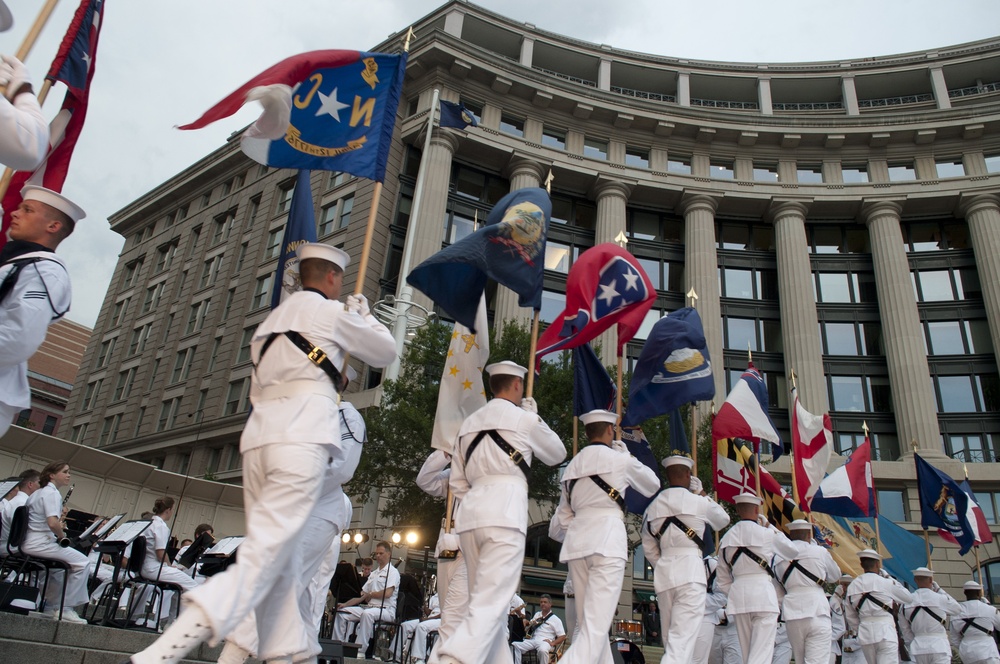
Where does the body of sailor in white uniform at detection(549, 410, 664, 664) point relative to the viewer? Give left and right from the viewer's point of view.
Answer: facing away from the viewer and to the right of the viewer

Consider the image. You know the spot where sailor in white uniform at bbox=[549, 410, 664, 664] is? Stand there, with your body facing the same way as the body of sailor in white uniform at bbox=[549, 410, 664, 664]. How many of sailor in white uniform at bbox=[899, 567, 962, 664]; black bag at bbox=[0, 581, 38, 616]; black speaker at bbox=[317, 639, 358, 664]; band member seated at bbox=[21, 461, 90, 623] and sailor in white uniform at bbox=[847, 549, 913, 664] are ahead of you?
2

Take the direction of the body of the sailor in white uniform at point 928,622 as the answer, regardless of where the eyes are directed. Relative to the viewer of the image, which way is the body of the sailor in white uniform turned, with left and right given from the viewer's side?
facing away from the viewer

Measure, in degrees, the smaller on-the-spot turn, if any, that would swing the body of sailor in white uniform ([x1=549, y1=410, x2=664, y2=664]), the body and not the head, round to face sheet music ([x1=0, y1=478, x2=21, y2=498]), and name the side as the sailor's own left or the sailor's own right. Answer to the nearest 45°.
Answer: approximately 135° to the sailor's own left

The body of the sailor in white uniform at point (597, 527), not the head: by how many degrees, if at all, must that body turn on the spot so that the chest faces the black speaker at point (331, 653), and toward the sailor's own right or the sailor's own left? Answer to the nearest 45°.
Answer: approximately 135° to the sailor's own left

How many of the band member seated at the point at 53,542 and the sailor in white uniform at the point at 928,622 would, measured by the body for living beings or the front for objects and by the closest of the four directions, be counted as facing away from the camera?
1

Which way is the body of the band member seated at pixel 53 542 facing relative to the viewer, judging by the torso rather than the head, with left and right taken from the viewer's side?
facing to the right of the viewer

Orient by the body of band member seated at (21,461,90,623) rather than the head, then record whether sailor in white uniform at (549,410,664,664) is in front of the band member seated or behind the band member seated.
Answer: in front

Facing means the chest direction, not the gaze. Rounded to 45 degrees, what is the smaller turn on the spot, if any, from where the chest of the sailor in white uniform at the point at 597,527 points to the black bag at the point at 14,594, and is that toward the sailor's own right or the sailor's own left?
approximately 135° to the sailor's own left

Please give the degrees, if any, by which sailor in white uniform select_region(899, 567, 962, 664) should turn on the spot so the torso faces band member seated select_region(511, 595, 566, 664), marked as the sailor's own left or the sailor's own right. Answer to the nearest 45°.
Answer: approximately 90° to the sailor's own left
